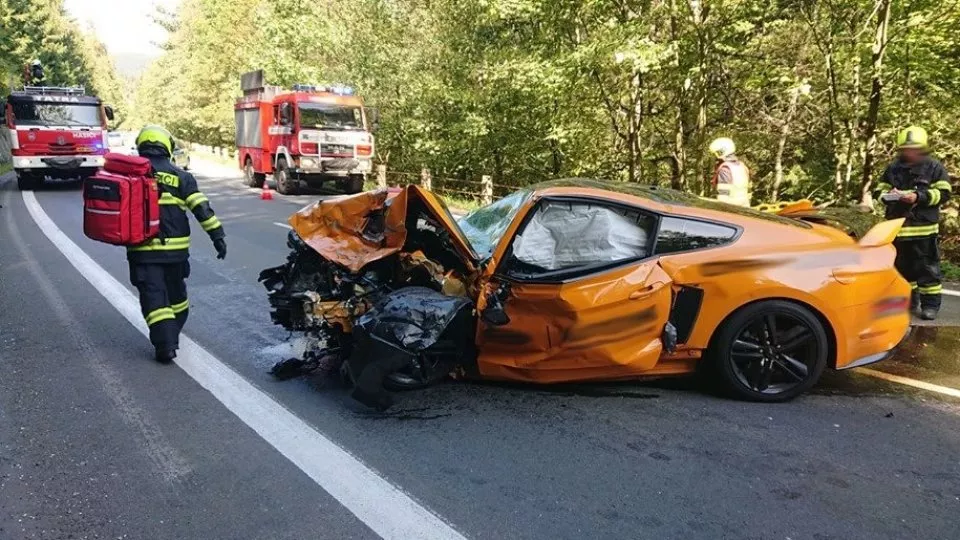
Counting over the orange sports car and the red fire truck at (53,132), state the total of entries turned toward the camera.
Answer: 1

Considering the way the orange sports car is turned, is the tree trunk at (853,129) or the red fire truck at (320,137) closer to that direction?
the red fire truck

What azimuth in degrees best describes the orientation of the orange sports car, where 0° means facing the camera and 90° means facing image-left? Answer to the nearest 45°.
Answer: approximately 90°

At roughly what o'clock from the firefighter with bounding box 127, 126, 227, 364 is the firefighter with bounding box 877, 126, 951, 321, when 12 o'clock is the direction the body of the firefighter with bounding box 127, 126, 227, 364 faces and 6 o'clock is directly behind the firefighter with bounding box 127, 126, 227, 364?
the firefighter with bounding box 877, 126, 951, 321 is roughly at 2 o'clock from the firefighter with bounding box 127, 126, 227, 364.

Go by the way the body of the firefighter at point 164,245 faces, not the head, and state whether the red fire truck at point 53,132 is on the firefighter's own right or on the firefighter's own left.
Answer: on the firefighter's own left

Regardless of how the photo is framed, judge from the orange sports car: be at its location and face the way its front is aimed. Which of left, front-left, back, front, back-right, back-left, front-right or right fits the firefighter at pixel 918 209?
back-right

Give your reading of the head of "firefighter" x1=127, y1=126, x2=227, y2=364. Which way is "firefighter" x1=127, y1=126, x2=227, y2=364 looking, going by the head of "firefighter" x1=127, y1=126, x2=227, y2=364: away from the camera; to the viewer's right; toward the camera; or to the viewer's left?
away from the camera

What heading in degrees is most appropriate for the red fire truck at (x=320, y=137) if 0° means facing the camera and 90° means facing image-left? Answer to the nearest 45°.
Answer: approximately 315°
